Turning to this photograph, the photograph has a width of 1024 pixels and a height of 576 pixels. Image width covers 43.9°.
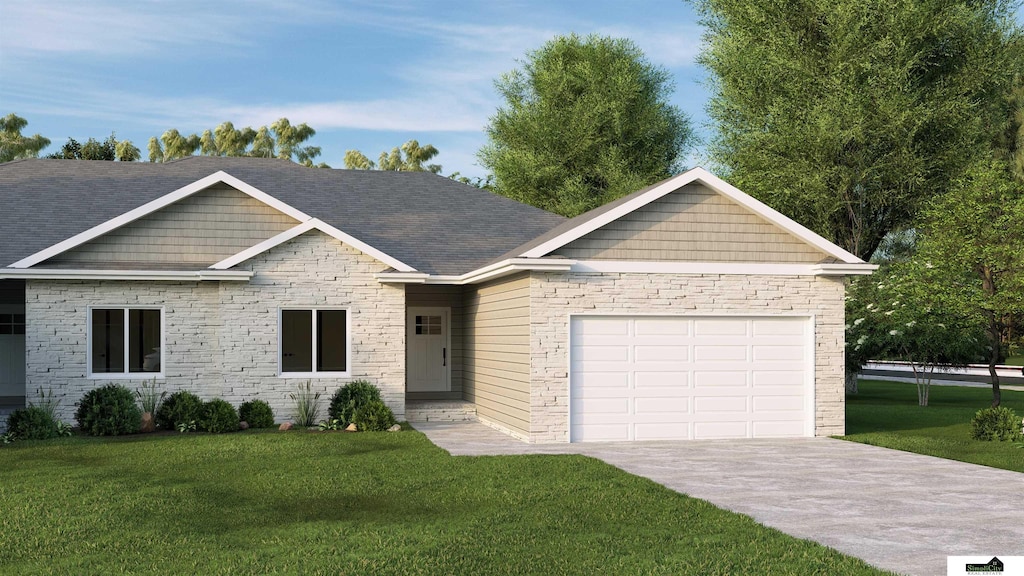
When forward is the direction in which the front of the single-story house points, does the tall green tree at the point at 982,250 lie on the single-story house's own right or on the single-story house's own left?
on the single-story house's own left

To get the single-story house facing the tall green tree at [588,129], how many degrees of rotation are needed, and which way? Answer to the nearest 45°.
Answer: approximately 180°

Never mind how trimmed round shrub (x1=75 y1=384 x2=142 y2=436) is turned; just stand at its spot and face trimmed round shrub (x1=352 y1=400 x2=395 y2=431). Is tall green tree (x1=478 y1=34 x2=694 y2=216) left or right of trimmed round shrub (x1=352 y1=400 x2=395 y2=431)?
left

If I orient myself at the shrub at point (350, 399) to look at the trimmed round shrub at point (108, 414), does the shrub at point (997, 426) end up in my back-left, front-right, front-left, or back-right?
back-left

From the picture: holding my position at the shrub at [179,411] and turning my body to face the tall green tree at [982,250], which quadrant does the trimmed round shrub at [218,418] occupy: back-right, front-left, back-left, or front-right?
front-right

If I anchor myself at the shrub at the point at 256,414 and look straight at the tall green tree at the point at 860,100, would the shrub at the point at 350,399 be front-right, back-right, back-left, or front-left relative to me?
front-right

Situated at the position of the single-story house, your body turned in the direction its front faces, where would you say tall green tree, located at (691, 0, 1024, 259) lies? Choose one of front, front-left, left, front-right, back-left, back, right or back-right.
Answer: back-left

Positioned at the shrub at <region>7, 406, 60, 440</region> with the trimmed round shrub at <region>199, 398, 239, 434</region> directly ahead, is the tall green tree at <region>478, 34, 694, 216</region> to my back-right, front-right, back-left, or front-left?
front-left

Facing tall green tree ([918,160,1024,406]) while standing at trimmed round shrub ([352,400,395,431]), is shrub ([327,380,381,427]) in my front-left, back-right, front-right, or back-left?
back-left

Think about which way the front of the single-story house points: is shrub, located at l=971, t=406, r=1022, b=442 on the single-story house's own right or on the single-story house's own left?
on the single-story house's own left

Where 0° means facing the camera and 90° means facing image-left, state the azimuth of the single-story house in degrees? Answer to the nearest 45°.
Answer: approximately 0°
